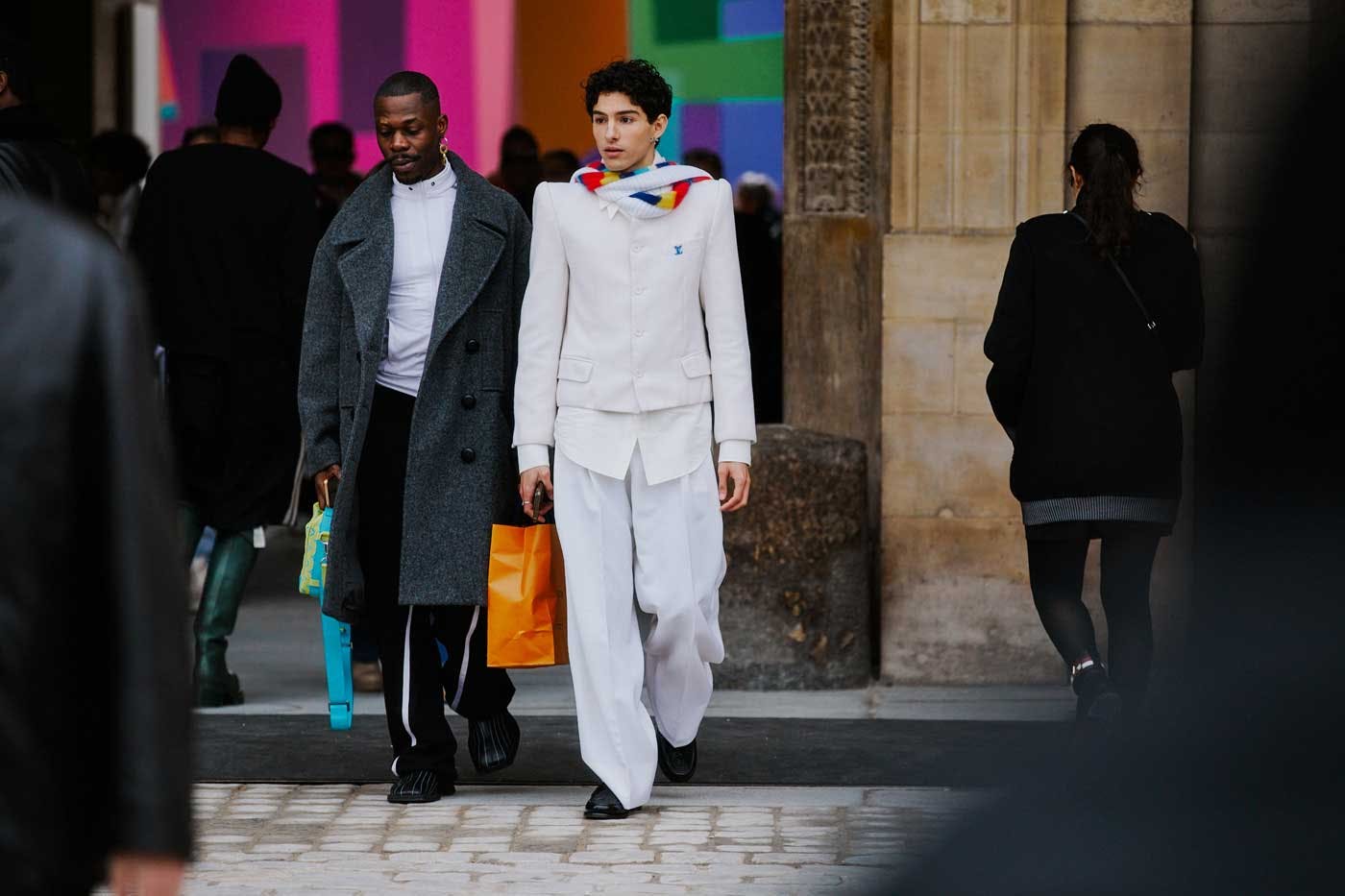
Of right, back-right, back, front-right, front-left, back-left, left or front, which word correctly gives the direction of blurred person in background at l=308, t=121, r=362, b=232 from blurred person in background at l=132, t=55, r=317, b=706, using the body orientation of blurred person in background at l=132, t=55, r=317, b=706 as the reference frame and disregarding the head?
front

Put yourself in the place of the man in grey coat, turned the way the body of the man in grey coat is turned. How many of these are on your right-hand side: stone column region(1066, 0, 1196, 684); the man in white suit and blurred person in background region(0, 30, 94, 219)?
1

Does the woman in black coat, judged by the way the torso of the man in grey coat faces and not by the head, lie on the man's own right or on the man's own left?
on the man's own left

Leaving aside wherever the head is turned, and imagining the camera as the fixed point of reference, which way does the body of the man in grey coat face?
toward the camera

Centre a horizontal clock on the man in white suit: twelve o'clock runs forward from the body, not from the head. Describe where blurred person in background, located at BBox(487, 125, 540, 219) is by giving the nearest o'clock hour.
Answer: The blurred person in background is roughly at 6 o'clock from the man in white suit.

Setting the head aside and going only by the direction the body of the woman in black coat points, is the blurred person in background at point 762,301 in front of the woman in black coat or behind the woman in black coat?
in front

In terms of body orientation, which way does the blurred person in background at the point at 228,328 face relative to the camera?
away from the camera

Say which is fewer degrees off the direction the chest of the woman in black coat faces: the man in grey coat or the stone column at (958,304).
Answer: the stone column

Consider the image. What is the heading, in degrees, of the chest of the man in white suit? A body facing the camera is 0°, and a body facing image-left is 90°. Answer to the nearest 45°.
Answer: approximately 0°

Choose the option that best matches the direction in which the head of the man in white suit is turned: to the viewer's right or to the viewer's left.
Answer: to the viewer's left

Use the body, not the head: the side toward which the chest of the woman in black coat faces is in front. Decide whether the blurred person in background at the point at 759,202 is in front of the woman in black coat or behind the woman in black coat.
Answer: in front

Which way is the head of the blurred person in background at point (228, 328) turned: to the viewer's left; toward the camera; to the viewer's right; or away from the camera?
away from the camera

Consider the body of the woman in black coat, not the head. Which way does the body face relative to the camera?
away from the camera

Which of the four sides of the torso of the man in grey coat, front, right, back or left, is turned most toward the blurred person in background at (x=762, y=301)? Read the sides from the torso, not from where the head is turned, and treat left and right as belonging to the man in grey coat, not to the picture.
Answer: back

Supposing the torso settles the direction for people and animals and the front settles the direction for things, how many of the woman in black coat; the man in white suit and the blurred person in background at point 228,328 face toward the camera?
1

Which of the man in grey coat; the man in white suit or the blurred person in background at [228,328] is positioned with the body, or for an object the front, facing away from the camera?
the blurred person in background

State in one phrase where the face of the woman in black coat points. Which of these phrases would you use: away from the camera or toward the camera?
away from the camera
